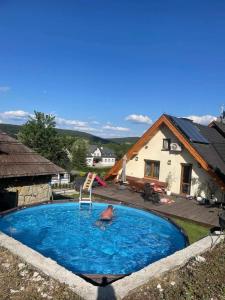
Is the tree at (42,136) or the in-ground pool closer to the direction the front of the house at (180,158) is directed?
the in-ground pool

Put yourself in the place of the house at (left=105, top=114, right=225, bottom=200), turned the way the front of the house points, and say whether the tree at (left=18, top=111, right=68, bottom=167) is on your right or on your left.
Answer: on your right

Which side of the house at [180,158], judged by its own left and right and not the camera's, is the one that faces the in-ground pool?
front

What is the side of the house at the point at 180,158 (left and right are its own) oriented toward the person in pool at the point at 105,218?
front

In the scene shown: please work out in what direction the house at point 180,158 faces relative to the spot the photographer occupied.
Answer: facing the viewer and to the left of the viewer

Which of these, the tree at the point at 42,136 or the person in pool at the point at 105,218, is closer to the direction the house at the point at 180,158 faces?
the person in pool

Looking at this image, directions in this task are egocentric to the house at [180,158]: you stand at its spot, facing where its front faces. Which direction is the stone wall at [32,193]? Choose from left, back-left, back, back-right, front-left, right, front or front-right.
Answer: front

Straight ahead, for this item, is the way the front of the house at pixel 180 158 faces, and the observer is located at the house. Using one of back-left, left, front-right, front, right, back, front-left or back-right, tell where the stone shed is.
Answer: front
